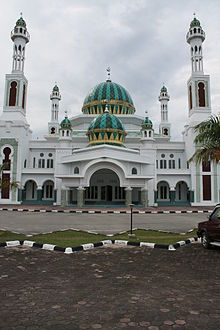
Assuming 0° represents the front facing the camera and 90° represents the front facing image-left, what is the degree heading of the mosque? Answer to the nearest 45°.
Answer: approximately 0°
